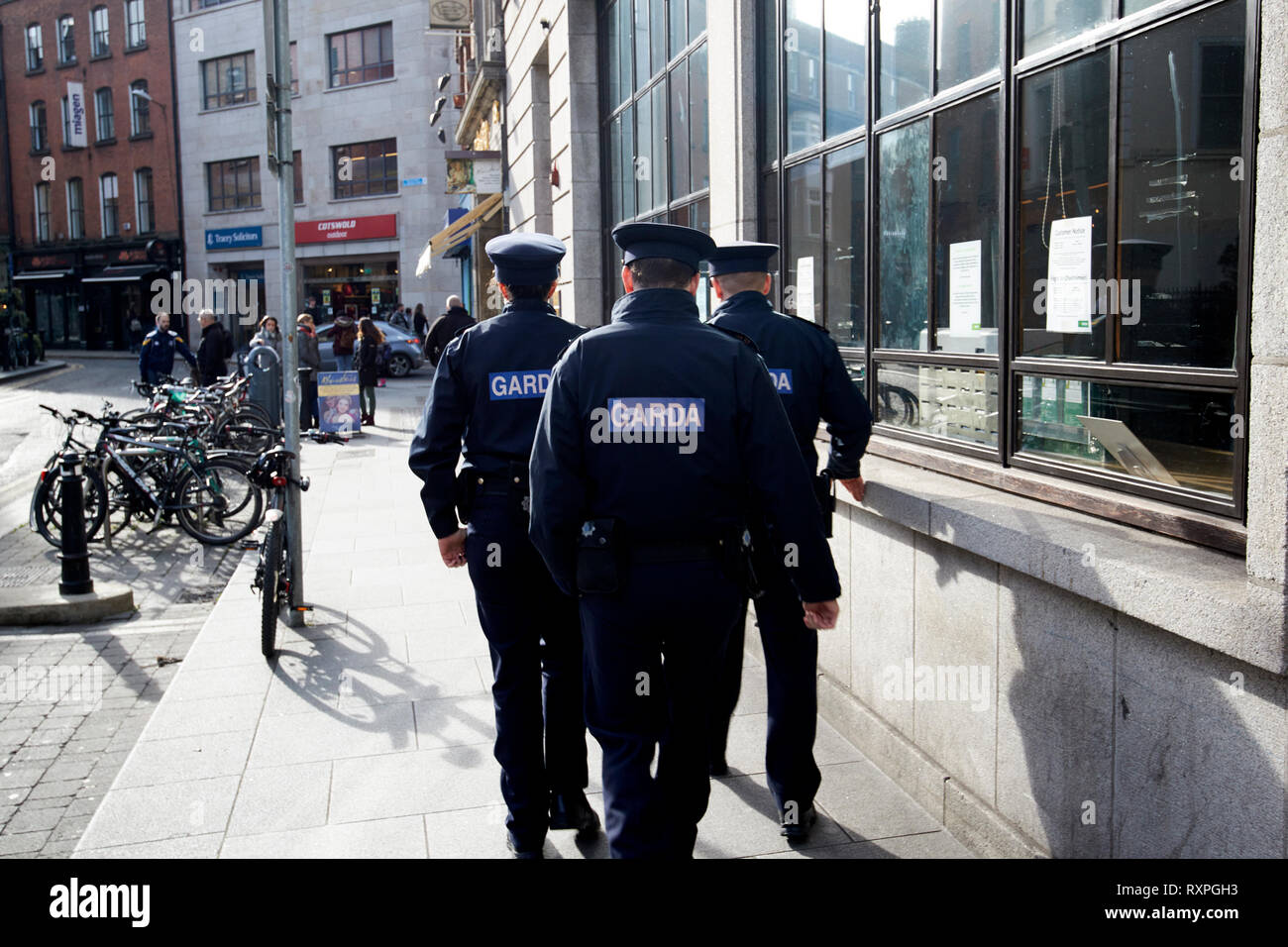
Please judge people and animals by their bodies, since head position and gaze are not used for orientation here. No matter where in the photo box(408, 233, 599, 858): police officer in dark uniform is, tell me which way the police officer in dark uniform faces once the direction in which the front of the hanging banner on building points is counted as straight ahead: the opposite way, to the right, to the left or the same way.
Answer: the opposite way

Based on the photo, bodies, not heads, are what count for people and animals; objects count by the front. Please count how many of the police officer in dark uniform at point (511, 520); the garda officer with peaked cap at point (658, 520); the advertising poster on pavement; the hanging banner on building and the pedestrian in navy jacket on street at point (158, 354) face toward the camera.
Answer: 3

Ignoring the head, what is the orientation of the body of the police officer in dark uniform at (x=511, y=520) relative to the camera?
away from the camera

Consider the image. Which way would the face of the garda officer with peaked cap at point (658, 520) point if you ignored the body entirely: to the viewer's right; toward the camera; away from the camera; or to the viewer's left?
away from the camera

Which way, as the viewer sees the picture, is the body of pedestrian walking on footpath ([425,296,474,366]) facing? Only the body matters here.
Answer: away from the camera

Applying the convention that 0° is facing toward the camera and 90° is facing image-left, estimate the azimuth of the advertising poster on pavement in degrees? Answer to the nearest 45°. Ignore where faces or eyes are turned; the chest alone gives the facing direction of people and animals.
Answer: approximately 0°

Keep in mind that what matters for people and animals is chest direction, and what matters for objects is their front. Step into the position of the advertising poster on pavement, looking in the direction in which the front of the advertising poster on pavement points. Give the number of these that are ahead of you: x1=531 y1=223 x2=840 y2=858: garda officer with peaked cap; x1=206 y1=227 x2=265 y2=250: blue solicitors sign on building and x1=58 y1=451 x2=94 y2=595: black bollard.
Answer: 2

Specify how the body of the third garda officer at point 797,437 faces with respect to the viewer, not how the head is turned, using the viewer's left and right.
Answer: facing away from the viewer

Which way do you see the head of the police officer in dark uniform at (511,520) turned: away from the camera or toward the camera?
away from the camera
